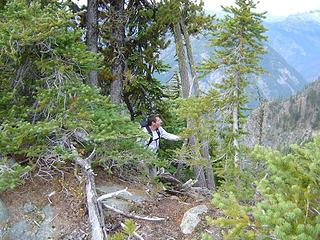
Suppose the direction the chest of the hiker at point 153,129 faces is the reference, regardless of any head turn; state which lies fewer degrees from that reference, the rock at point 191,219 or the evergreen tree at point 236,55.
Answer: the rock

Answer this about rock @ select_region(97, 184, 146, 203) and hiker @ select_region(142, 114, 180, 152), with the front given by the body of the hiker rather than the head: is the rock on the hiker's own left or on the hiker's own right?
on the hiker's own right

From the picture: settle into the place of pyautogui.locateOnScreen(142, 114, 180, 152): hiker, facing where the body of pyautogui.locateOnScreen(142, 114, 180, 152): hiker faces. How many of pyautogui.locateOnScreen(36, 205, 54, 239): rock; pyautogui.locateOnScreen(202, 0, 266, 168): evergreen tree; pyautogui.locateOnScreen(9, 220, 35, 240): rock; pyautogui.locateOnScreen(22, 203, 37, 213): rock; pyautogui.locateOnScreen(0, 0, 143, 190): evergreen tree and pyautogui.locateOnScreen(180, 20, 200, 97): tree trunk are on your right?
4

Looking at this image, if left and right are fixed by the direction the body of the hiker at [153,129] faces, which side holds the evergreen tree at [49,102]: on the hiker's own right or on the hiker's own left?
on the hiker's own right

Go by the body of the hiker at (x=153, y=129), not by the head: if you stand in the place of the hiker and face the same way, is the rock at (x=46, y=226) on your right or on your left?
on your right

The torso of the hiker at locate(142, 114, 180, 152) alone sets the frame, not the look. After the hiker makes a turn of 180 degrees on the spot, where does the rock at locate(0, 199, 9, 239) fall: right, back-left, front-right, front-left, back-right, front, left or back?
left

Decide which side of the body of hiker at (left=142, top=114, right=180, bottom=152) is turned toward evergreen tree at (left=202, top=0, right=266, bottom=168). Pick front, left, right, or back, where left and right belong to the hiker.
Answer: left

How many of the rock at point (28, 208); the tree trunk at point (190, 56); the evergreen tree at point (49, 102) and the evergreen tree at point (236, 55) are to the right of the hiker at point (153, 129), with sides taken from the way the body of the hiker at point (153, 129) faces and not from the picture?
2

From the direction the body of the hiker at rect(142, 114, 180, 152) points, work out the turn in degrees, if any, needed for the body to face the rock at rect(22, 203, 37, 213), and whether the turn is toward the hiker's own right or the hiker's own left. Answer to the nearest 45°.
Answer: approximately 90° to the hiker's own right

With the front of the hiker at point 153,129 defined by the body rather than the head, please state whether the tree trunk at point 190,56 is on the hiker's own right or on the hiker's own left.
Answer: on the hiker's own left

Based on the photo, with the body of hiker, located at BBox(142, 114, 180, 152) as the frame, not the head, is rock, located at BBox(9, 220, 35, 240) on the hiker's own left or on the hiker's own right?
on the hiker's own right

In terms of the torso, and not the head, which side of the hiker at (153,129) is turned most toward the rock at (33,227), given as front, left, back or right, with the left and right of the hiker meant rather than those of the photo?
right

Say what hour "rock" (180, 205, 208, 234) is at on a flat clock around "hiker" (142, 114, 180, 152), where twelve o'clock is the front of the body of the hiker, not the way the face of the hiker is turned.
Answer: The rock is roughly at 1 o'clock from the hiker.
